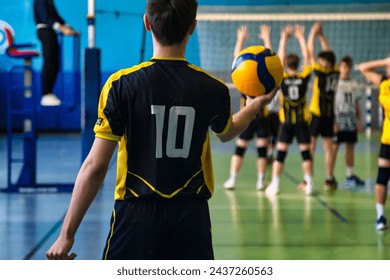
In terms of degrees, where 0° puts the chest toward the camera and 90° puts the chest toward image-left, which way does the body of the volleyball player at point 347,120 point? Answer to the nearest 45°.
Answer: approximately 0°

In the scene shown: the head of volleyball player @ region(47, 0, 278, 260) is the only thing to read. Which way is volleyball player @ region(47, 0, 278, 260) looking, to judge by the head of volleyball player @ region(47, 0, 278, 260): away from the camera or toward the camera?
away from the camera

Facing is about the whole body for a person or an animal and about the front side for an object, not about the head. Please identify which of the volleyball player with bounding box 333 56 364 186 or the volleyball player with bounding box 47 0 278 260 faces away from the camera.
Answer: the volleyball player with bounding box 47 0 278 260

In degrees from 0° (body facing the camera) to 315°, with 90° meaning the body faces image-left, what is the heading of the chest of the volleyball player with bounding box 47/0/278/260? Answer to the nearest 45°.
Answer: approximately 180°
